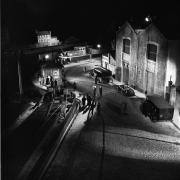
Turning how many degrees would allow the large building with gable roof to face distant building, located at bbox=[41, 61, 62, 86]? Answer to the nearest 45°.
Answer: approximately 45° to its right

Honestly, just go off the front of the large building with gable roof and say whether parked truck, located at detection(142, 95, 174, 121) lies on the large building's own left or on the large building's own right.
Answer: on the large building's own left

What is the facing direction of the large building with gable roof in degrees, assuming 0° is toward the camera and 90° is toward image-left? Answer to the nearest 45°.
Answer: approximately 45°

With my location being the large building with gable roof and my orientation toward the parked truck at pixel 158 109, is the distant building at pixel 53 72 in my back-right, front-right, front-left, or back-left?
back-right

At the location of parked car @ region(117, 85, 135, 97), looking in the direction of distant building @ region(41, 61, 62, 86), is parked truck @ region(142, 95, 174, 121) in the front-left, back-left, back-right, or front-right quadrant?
back-left
